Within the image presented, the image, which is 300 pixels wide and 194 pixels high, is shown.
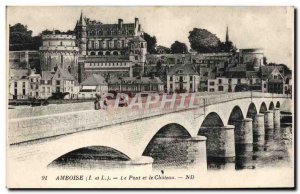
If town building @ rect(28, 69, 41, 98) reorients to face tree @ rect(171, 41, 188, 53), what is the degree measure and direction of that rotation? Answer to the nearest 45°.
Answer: approximately 90° to its left

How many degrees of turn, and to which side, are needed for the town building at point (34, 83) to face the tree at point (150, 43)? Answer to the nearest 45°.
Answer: approximately 90° to its left

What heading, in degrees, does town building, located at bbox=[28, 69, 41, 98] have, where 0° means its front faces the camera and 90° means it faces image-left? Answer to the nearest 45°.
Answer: approximately 0°

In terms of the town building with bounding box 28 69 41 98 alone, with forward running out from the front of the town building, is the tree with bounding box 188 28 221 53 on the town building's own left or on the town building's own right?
on the town building's own left
